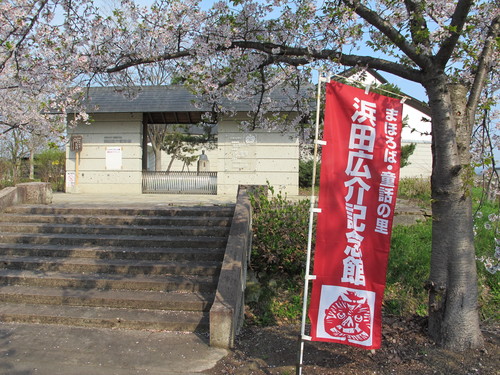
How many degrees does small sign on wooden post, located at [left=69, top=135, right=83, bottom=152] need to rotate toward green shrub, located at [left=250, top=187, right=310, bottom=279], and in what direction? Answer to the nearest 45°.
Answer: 0° — it already faces it

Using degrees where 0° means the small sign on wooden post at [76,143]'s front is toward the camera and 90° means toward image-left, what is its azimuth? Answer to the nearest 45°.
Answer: approximately 0°

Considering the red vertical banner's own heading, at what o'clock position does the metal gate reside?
The metal gate is roughly at 5 o'clock from the red vertical banner.

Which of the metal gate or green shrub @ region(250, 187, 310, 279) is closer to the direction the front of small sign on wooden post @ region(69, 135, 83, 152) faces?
the green shrub

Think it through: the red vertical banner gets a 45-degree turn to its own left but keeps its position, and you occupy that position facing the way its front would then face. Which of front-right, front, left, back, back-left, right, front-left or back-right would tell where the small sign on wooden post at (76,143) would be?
back

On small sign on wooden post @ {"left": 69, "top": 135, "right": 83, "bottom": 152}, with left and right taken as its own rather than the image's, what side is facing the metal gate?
left
